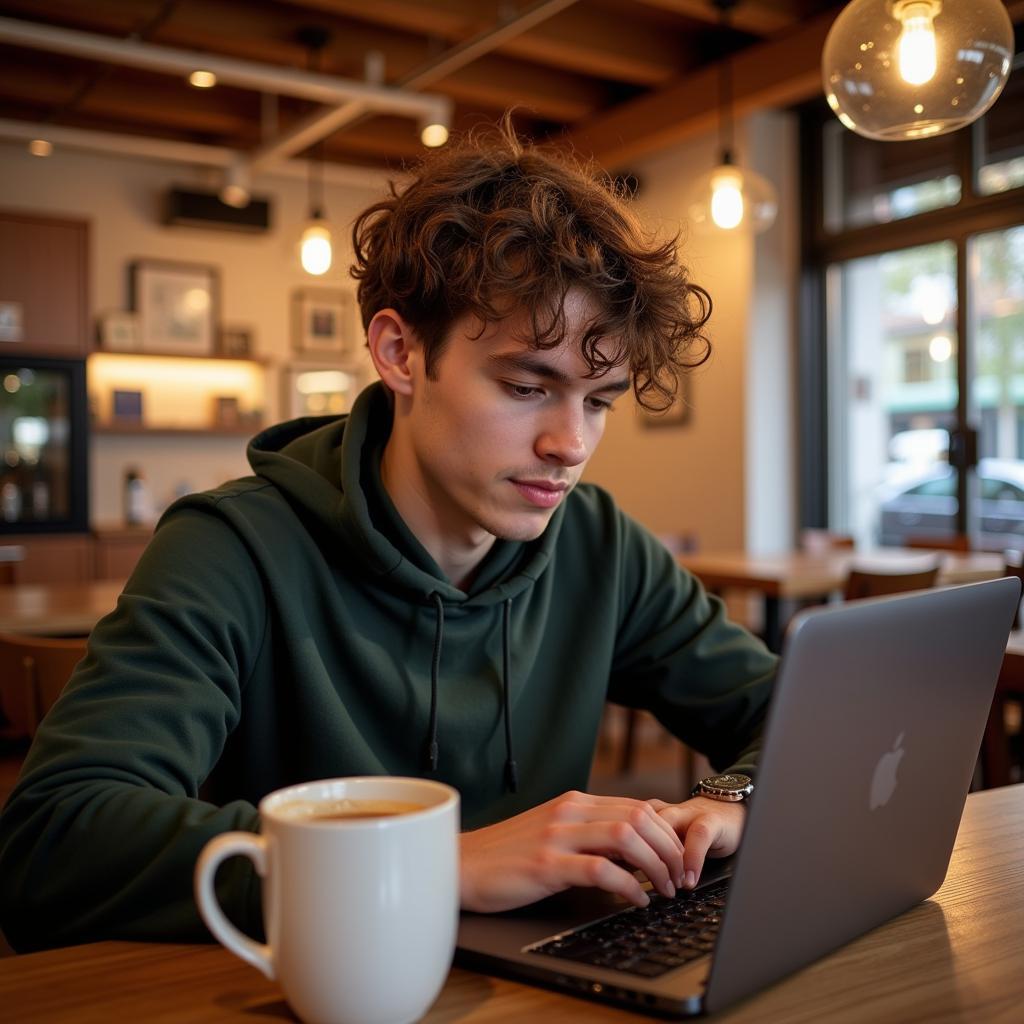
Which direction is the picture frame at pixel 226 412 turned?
toward the camera

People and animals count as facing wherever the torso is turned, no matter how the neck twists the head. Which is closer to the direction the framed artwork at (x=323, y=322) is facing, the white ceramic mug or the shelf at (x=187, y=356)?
the white ceramic mug

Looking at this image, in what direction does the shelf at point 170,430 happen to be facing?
toward the camera

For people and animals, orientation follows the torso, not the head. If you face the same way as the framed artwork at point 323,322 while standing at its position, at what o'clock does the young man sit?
The young man is roughly at 12 o'clock from the framed artwork.

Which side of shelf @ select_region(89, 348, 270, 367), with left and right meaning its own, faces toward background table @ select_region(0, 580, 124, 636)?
front

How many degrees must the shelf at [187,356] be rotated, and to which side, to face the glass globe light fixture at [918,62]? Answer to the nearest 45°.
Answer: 0° — it already faces it

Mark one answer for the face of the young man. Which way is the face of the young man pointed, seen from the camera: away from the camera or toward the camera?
toward the camera

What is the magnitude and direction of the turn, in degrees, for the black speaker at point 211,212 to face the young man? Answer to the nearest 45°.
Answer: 0° — it already faces them

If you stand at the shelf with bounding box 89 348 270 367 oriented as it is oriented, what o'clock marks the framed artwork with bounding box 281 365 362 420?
The framed artwork is roughly at 8 o'clock from the shelf.

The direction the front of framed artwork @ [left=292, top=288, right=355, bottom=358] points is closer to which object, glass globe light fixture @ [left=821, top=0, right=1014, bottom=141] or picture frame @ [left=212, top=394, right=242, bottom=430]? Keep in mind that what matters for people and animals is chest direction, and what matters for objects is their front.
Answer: the glass globe light fixture

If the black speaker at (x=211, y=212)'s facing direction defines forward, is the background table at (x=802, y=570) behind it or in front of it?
in front

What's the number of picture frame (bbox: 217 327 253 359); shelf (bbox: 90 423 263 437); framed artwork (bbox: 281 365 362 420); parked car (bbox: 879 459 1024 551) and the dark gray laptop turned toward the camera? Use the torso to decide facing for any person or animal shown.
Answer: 3
